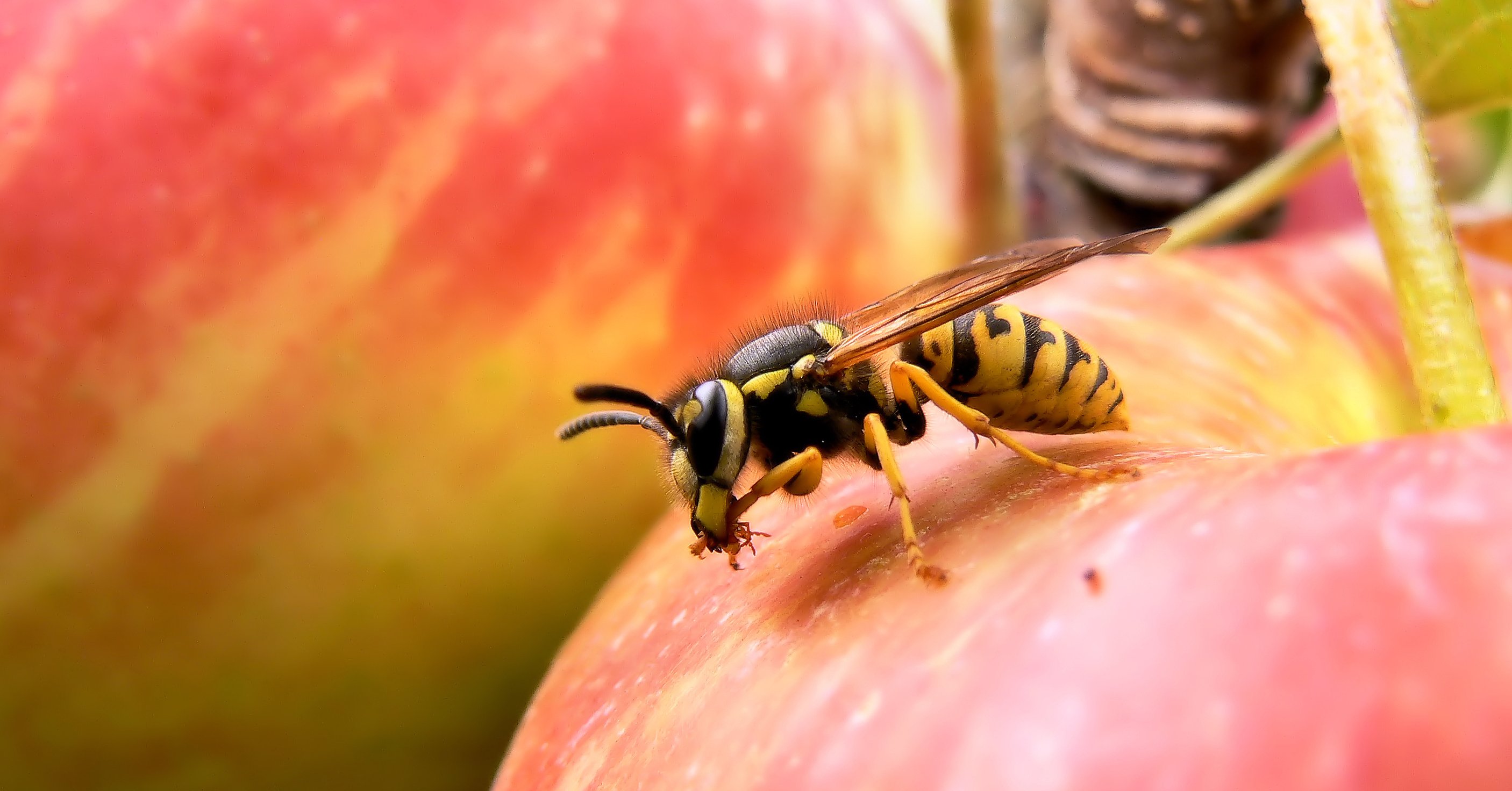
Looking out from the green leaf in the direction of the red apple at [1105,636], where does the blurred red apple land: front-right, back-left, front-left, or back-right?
front-right

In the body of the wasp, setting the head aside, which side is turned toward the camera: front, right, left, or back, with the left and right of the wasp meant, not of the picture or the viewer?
left
